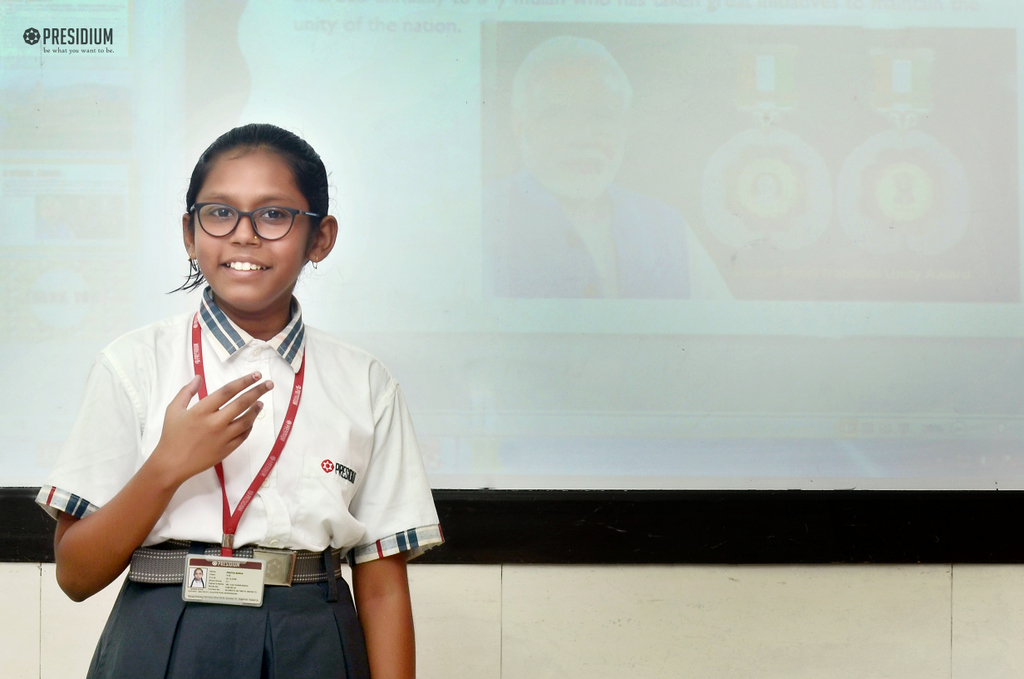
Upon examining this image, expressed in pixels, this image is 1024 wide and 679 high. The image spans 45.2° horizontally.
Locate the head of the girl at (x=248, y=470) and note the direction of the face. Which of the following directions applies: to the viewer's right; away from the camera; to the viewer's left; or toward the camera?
toward the camera

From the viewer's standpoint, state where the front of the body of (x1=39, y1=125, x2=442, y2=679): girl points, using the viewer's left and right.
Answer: facing the viewer
